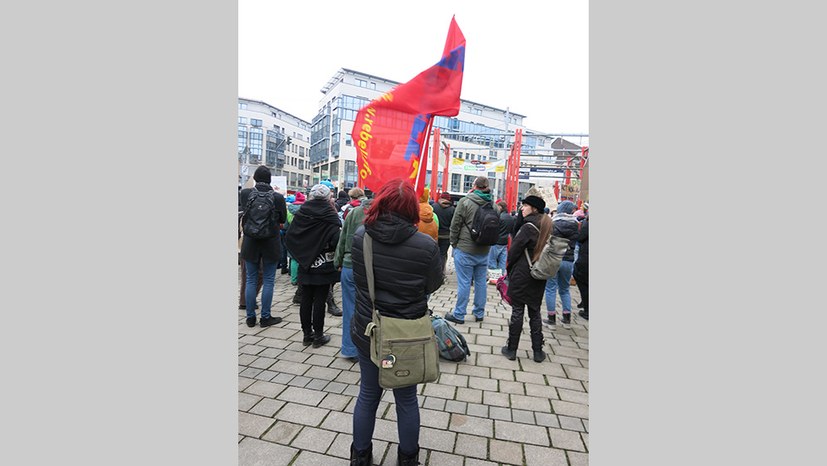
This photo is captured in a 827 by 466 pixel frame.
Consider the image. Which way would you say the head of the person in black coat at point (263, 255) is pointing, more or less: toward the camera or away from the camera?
away from the camera

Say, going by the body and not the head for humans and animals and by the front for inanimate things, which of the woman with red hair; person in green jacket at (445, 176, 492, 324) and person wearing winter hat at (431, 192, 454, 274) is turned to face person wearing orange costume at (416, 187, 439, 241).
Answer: the woman with red hair

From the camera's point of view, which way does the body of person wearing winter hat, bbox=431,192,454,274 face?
away from the camera

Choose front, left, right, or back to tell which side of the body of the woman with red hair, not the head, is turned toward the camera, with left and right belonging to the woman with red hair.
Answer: back

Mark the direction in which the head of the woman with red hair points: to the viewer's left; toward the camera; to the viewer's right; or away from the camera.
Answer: away from the camera

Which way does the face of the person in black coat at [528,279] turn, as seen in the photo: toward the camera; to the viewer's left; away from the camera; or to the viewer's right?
to the viewer's left

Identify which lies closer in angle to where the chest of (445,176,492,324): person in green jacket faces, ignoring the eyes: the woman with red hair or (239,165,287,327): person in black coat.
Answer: the person in black coat

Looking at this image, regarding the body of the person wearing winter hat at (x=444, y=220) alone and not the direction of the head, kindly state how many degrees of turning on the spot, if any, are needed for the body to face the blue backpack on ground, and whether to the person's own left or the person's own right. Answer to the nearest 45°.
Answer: approximately 180°

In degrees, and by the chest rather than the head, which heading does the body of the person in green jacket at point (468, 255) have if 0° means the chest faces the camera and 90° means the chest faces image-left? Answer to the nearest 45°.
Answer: approximately 135°
